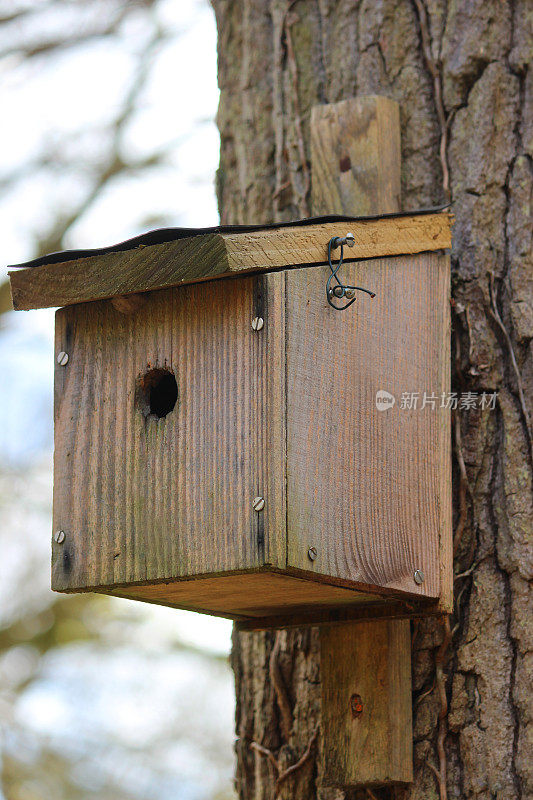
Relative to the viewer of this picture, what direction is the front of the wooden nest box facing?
facing the viewer and to the left of the viewer
